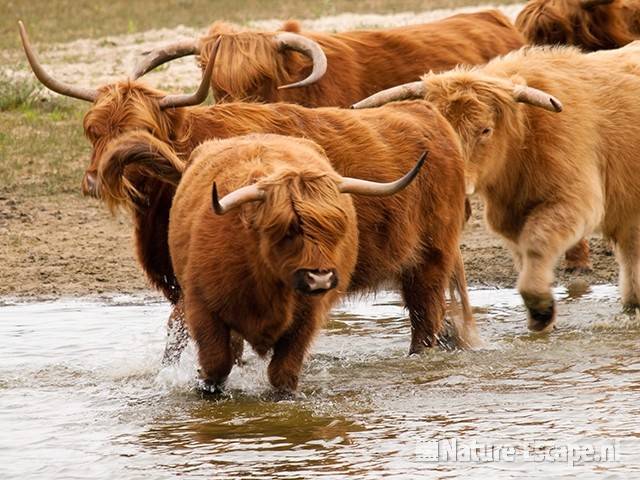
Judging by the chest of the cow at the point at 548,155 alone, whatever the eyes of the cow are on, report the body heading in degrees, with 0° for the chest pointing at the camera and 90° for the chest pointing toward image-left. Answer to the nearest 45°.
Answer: approximately 45°

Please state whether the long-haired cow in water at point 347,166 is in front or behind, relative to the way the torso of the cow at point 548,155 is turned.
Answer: in front

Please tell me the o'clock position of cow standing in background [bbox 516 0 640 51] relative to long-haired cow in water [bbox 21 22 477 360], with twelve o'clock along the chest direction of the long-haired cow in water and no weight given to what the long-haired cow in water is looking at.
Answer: The cow standing in background is roughly at 4 o'clock from the long-haired cow in water.

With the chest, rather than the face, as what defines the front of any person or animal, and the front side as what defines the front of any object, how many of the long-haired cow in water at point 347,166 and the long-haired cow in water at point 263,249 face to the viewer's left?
1

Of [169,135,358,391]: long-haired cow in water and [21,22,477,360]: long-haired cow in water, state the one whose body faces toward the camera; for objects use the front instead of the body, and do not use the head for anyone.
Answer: [169,135,358,391]: long-haired cow in water

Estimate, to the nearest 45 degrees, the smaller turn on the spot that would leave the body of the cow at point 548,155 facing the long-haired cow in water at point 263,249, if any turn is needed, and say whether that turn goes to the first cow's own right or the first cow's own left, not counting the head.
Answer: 0° — it already faces it

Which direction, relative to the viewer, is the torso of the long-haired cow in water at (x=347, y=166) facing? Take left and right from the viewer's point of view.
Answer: facing to the left of the viewer

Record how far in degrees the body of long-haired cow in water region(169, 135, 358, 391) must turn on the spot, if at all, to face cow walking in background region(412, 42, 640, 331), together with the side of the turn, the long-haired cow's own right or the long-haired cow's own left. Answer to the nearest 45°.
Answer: approximately 135° to the long-haired cow's own left

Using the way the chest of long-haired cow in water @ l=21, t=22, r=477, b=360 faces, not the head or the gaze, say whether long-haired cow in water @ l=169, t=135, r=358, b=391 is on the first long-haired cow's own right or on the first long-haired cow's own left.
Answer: on the first long-haired cow's own left

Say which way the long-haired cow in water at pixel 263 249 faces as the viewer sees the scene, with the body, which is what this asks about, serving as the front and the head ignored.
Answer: toward the camera

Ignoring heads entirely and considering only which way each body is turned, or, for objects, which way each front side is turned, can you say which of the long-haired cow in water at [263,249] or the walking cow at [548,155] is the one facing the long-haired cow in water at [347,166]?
the walking cow

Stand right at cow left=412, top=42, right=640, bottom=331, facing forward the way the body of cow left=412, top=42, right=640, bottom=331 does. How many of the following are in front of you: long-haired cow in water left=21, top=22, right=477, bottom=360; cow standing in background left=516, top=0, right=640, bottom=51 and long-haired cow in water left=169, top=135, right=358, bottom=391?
2

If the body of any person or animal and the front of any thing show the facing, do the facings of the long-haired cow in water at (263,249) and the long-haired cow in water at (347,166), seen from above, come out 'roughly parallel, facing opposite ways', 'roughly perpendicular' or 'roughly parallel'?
roughly perpendicular
